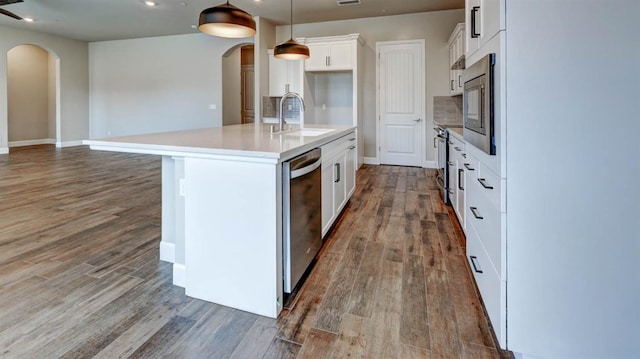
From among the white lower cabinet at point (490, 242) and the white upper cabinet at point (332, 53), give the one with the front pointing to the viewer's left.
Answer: the white lower cabinet

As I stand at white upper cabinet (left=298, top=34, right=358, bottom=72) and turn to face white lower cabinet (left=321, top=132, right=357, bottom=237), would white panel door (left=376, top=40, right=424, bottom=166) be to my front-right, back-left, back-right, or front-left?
back-left

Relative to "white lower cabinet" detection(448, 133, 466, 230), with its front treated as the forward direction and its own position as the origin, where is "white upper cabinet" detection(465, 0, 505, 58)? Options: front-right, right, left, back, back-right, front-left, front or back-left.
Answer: left

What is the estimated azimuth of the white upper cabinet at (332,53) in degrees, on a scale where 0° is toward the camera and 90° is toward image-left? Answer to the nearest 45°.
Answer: approximately 0°

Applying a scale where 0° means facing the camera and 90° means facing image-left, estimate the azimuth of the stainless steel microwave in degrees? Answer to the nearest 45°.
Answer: approximately 90°

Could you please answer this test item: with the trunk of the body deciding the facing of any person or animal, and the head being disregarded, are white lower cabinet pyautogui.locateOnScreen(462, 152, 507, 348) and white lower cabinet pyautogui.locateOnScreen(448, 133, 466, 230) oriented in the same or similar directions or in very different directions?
same or similar directions

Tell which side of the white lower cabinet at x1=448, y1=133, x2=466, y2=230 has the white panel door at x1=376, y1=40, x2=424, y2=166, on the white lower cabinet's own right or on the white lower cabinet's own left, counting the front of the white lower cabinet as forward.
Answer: on the white lower cabinet's own right

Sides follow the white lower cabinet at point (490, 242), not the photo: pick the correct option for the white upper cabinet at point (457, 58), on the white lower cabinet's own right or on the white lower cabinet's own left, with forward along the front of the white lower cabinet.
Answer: on the white lower cabinet's own right

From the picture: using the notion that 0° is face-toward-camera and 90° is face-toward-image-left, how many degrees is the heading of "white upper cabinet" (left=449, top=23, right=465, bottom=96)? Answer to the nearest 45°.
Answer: approximately 90°

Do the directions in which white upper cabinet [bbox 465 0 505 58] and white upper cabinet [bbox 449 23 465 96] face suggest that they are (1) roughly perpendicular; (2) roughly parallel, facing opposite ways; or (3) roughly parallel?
roughly parallel
